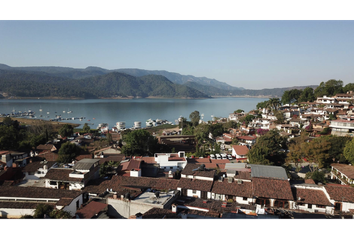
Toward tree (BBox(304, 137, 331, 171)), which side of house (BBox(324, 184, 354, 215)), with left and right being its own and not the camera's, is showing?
back

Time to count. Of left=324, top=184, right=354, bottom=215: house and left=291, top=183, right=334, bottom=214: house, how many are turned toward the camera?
2

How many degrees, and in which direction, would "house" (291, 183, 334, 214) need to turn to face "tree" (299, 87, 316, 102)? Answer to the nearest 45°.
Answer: approximately 180°

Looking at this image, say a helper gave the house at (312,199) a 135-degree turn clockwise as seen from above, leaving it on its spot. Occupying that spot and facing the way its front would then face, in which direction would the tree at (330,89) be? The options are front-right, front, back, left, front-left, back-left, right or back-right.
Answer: front-right

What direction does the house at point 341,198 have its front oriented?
toward the camera

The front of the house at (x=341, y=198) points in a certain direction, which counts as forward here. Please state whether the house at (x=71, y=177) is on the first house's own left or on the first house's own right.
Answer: on the first house's own right

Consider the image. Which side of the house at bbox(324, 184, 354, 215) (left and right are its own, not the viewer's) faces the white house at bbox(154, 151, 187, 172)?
right

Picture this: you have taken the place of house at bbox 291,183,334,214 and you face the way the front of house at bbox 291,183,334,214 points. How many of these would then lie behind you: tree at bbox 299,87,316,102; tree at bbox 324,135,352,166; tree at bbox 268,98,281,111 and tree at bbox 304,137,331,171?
4

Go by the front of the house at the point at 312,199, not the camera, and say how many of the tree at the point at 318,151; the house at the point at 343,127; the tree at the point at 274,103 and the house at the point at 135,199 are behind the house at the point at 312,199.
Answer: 3

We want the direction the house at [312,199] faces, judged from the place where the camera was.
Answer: facing the viewer

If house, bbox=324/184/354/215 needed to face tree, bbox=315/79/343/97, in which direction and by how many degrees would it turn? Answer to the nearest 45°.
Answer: approximately 180°

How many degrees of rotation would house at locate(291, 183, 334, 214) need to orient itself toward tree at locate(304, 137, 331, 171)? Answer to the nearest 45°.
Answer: approximately 180°

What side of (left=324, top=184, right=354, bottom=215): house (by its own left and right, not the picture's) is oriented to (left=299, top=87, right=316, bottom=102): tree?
back
